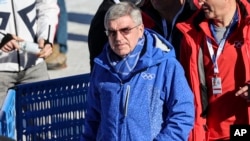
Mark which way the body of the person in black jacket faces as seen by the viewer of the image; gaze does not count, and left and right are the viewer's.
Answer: facing the viewer

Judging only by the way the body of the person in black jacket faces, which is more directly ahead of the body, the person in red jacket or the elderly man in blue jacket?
the elderly man in blue jacket

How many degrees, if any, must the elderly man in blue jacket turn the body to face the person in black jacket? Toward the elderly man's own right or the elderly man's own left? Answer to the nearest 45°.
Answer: approximately 135° to the elderly man's own right

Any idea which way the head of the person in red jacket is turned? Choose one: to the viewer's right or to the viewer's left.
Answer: to the viewer's left

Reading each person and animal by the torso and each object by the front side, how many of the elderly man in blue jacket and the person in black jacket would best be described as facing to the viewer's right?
0

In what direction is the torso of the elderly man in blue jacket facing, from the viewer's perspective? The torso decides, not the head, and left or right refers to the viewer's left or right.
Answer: facing the viewer and to the left of the viewer

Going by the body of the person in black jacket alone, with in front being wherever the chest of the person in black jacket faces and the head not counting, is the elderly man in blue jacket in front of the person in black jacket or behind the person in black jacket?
in front
